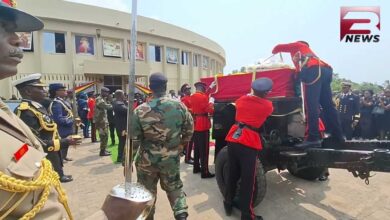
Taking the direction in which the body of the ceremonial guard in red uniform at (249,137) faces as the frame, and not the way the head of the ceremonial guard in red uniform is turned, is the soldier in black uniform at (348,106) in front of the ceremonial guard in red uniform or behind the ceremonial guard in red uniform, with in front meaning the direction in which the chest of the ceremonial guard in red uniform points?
in front

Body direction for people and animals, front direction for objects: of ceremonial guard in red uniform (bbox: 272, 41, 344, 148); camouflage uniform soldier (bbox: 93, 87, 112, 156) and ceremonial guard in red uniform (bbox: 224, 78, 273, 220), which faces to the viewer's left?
ceremonial guard in red uniform (bbox: 272, 41, 344, 148)

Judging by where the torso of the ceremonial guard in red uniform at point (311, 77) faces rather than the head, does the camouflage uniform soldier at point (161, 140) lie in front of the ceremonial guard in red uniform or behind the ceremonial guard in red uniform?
in front

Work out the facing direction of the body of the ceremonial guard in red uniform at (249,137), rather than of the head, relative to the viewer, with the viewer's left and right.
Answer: facing away from the viewer and to the right of the viewer

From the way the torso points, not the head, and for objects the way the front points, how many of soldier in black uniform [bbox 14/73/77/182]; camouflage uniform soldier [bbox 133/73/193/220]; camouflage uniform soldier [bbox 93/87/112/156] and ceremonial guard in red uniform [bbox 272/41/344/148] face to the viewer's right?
2

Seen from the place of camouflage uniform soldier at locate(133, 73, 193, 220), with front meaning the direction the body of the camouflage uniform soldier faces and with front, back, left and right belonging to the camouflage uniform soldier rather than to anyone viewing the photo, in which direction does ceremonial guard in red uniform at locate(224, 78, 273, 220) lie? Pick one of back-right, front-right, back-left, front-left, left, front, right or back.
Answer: right

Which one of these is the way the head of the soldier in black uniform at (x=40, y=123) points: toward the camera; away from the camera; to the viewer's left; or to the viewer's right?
to the viewer's right

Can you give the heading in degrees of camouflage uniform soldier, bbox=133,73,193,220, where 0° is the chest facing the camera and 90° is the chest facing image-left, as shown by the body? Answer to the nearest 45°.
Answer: approximately 180°

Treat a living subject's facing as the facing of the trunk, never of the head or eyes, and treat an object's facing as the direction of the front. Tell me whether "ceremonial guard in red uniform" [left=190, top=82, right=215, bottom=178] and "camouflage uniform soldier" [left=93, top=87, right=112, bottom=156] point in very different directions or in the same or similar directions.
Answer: same or similar directions

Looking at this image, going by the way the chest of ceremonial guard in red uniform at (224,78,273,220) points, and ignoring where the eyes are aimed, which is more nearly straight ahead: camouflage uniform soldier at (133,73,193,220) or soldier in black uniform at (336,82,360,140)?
the soldier in black uniform

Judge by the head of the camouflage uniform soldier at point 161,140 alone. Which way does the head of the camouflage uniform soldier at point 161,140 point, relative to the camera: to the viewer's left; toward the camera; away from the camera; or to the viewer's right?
away from the camera
